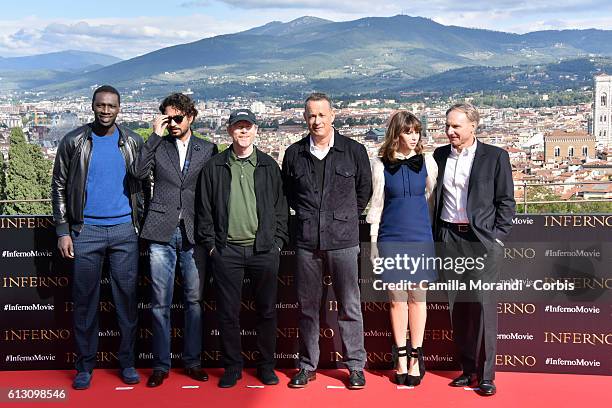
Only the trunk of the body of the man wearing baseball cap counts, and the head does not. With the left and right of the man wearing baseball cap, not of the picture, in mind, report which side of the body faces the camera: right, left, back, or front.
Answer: front

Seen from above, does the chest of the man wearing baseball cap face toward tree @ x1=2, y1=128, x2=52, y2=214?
no

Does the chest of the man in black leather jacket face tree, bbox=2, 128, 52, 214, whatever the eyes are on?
no

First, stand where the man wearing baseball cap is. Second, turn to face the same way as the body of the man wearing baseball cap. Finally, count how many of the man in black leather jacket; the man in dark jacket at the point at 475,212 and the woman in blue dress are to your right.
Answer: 1

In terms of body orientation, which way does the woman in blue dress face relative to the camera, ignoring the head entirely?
toward the camera

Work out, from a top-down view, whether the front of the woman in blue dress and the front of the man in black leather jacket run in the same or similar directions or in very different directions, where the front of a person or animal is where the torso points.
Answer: same or similar directions

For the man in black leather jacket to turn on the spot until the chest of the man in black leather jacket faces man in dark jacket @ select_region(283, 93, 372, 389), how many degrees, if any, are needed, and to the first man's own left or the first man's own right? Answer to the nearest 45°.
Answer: approximately 90° to the first man's own left

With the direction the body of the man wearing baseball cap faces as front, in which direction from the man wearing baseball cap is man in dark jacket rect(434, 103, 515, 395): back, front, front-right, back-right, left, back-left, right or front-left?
left

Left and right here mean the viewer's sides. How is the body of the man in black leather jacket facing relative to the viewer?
facing the viewer

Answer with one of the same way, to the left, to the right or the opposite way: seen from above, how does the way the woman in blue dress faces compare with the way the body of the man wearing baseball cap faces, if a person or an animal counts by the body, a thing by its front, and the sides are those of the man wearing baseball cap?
the same way

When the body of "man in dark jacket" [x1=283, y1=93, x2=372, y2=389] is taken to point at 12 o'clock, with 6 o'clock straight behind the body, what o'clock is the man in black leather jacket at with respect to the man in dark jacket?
The man in black leather jacket is roughly at 3 o'clock from the man in dark jacket.

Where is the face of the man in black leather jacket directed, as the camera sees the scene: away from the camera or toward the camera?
toward the camera

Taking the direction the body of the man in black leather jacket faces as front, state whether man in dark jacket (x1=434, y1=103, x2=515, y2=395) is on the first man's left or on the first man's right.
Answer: on the first man's left

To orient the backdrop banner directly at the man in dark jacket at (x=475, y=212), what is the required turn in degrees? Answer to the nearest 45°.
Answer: approximately 45° to its left

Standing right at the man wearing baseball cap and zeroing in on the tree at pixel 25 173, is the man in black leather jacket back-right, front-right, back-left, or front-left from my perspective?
front-left

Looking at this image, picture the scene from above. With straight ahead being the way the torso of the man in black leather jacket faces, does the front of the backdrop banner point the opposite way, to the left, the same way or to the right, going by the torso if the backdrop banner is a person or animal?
the same way

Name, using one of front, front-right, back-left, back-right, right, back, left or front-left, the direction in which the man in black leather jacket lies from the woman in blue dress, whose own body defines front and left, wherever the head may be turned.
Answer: right

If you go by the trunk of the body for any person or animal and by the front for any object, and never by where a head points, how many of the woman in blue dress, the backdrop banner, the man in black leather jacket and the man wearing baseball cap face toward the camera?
4

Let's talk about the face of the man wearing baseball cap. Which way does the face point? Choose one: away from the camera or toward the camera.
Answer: toward the camera
